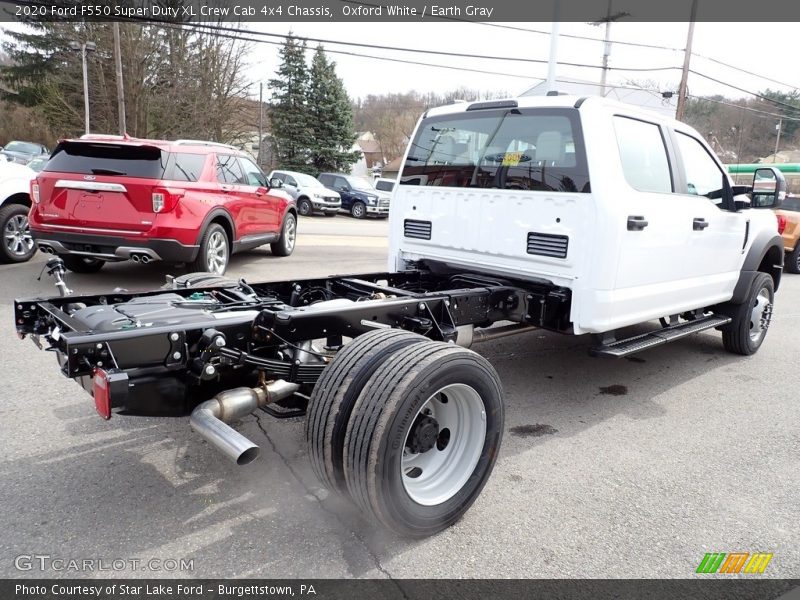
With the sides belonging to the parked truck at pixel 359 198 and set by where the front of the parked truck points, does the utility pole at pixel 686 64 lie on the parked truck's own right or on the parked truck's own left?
on the parked truck's own left

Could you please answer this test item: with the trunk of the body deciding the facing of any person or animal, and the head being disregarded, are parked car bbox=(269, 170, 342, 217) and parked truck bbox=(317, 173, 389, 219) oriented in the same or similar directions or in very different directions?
same or similar directions

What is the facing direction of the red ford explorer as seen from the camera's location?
facing away from the viewer and to the right of the viewer

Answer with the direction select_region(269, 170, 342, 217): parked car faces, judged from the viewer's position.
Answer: facing the viewer and to the right of the viewer

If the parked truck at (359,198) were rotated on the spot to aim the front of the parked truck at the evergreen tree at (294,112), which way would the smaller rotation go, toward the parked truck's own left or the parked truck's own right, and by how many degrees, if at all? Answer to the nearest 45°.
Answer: approximately 135° to the parked truck's own left

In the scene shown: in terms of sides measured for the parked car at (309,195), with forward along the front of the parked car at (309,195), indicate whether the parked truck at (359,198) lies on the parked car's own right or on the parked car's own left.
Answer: on the parked car's own left

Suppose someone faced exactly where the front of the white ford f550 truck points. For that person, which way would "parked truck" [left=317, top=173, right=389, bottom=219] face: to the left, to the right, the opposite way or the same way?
to the right

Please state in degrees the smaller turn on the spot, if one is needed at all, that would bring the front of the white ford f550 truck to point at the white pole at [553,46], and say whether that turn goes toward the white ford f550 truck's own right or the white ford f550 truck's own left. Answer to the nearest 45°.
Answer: approximately 45° to the white ford f550 truck's own left

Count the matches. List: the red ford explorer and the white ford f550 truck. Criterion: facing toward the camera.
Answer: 0

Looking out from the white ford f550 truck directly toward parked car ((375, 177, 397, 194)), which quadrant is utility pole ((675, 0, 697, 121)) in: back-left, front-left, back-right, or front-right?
front-right

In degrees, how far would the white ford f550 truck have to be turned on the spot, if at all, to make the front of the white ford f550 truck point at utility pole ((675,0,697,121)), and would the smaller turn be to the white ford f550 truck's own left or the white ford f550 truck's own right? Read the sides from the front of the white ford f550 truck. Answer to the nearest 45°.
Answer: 0° — it already faces it

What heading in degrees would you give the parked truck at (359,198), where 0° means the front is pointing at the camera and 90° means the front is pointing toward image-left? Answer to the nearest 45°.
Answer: approximately 315°

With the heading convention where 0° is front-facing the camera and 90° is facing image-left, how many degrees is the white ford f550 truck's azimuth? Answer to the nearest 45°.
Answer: approximately 225°

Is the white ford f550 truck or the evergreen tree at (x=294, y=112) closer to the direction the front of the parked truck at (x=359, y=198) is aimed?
the white ford f550 truck

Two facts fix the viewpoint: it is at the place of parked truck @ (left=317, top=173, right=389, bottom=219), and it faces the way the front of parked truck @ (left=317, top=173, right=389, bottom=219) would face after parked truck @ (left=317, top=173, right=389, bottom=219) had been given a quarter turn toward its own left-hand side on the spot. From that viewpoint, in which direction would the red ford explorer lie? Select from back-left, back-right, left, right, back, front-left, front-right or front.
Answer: back-right

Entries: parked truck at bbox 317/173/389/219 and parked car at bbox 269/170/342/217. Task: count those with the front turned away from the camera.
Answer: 0

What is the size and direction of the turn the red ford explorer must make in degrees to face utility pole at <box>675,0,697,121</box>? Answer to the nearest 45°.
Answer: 0° — it already faces it
